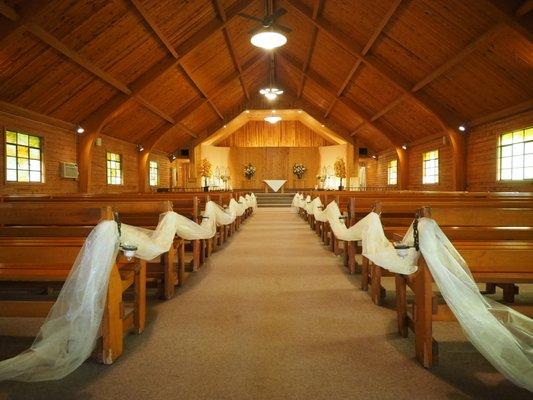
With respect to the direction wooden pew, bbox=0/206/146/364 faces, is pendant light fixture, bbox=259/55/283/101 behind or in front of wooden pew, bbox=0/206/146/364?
in front

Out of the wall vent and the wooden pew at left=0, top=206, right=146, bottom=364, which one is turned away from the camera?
the wooden pew

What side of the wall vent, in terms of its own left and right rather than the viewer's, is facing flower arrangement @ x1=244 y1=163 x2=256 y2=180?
left

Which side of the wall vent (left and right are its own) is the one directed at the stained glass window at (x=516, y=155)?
front

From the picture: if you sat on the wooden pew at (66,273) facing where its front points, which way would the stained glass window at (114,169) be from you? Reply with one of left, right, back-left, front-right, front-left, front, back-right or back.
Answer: front

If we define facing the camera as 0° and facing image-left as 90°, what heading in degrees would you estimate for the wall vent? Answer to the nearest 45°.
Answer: approximately 315°

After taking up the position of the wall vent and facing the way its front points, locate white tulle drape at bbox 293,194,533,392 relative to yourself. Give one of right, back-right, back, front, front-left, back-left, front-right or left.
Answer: front-right

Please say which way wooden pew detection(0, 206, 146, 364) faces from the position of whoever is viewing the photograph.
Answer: facing away from the viewer

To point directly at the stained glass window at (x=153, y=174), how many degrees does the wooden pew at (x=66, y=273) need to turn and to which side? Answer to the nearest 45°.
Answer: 0° — it already faces it

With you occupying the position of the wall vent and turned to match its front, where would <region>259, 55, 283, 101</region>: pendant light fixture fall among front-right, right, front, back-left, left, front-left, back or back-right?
front-left

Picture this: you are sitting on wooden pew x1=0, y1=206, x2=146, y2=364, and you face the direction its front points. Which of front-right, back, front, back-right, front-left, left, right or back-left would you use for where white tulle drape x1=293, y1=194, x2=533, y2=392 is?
back-right

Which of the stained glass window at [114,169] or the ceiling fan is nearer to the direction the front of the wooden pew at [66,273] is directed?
the stained glass window

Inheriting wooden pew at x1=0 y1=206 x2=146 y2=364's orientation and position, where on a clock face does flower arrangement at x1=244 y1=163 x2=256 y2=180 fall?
The flower arrangement is roughly at 1 o'clock from the wooden pew.

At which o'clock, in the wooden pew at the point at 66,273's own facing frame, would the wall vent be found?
The wall vent is roughly at 12 o'clock from the wooden pew.

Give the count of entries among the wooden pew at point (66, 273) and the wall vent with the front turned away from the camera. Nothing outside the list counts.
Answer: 1

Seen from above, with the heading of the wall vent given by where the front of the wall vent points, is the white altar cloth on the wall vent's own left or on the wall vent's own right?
on the wall vent's own left
